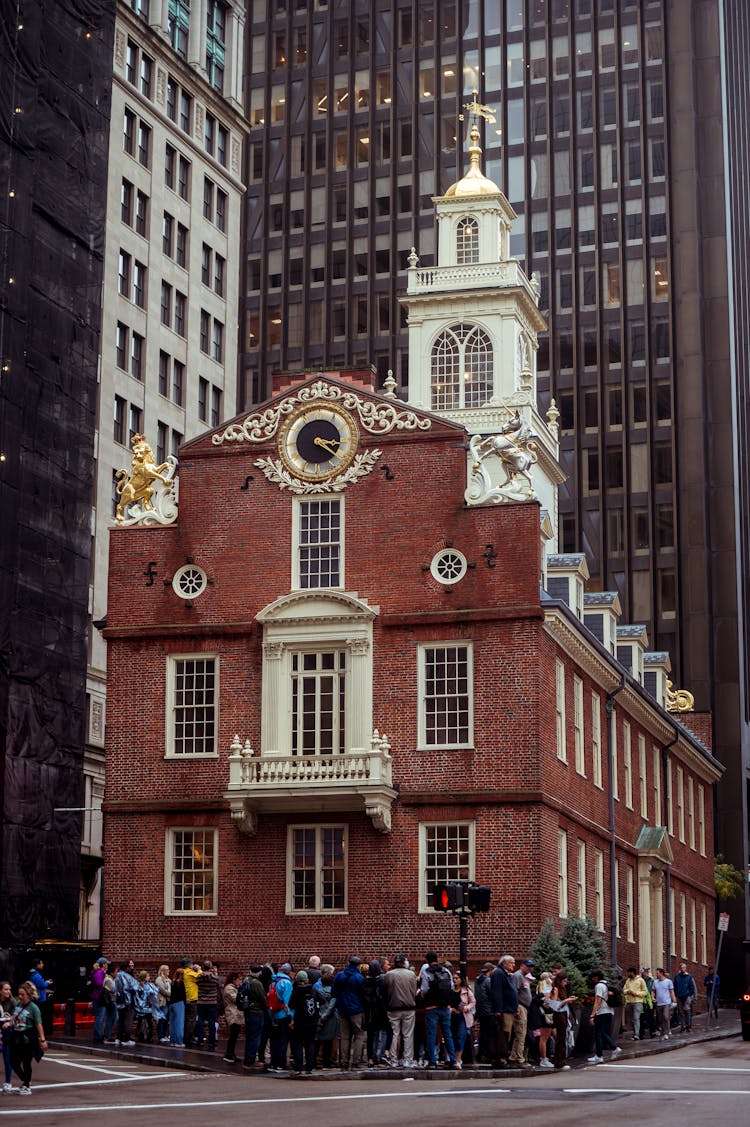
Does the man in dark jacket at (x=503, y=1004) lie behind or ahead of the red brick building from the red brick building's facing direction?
ahead

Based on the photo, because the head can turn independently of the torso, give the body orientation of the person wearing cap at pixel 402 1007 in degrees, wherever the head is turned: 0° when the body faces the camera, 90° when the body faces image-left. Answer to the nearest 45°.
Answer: approximately 180°

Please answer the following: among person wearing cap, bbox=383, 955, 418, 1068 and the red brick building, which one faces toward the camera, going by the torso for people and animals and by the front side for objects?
the red brick building

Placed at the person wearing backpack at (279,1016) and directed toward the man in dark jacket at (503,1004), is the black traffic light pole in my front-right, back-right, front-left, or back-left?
front-left

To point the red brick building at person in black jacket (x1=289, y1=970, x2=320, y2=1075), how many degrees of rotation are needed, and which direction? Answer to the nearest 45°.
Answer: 0° — it already faces them

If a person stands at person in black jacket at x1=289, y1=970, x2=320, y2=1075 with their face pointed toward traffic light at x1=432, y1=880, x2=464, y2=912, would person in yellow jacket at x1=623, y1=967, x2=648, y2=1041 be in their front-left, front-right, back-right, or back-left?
front-left

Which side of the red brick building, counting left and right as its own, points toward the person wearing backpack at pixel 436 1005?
front

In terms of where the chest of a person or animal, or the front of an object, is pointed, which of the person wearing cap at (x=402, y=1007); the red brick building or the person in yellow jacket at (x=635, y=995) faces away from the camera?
the person wearing cap

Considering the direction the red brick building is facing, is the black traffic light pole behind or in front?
in front

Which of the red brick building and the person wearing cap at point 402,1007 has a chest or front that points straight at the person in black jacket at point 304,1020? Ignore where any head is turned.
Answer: the red brick building

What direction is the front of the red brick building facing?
toward the camera

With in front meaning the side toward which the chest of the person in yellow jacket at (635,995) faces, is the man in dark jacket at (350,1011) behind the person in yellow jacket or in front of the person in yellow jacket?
in front

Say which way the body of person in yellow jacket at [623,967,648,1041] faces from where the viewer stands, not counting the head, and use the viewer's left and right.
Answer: facing the viewer and to the left of the viewer

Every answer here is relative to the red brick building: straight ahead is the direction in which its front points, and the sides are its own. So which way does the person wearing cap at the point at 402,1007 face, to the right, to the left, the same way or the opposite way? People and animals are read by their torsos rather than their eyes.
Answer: the opposite way
